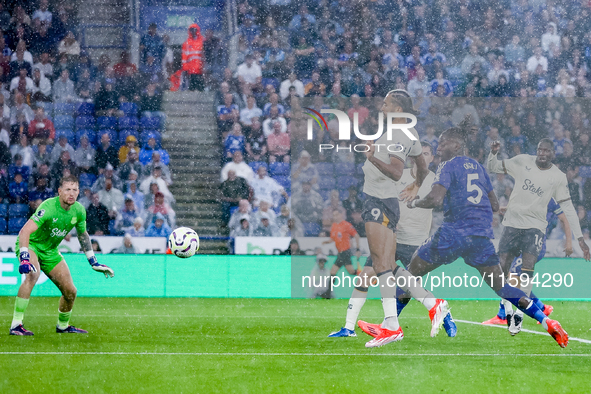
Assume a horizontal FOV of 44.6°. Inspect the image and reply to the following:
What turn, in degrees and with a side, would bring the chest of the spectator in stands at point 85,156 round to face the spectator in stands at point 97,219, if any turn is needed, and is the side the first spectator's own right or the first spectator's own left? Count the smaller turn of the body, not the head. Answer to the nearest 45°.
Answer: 0° — they already face them

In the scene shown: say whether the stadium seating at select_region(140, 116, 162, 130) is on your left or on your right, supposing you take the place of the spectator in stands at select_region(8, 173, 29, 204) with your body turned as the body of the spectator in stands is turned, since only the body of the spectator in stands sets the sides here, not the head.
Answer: on your left

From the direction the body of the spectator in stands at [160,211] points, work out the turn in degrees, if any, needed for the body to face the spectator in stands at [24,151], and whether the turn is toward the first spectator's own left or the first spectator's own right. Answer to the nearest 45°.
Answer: approximately 135° to the first spectator's own right

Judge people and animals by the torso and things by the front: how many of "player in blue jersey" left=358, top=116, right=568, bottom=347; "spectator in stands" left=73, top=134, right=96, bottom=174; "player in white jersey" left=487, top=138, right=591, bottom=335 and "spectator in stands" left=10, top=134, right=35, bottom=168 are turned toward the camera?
3
